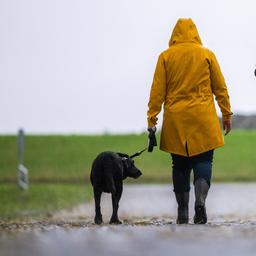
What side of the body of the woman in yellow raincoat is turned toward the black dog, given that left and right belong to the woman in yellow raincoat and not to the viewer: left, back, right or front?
left

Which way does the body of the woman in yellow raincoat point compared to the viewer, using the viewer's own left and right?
facing away from the viewer

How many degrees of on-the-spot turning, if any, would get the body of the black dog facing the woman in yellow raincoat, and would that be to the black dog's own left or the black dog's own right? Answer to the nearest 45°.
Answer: approximately 45° to the black dog's own right

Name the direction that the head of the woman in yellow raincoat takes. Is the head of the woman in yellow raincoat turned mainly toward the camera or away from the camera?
away from the camera

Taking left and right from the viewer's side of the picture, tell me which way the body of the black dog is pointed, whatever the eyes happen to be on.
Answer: facing away from the viewer and to the right of the viewer
